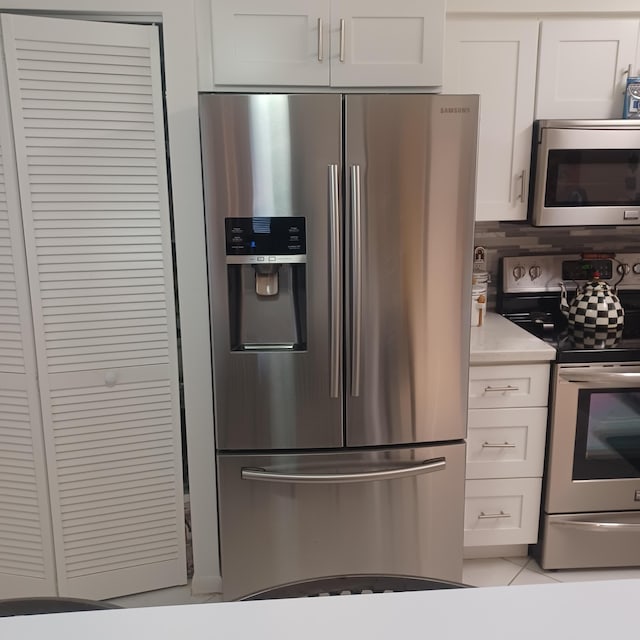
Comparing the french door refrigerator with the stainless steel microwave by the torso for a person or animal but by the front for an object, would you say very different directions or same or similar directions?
same or similar directions

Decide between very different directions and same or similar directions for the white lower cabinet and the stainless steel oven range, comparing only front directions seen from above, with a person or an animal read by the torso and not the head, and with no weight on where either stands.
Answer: same or similar directions

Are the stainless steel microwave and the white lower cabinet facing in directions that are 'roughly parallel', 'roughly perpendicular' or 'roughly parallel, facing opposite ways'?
roughly parallel

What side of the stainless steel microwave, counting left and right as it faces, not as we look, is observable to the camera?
front

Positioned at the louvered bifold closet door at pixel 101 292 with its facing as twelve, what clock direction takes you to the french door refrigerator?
The french door refrigerator is roughly at 10 o'clock from the louvered bifold closet door.

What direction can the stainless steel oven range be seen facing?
toward the camera

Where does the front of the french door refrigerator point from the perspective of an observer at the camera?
facing the viewer

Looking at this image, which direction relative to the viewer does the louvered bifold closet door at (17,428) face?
toward the camera

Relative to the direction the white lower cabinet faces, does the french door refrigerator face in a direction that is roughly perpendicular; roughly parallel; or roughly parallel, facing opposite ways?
roughly parallel

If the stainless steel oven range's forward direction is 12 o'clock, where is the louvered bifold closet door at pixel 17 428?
The louvered bifold closet door is roughly at 2 o'clock from the stainless steel oven range.
